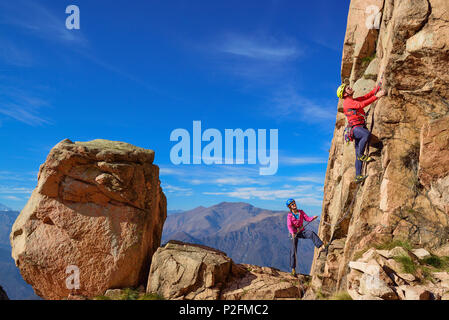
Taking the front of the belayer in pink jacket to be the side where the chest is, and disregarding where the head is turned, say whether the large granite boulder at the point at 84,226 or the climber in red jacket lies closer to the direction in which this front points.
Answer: the climber in red jacket

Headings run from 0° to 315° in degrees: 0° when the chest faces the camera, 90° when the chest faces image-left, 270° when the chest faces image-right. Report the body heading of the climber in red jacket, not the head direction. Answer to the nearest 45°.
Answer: approximately 270°

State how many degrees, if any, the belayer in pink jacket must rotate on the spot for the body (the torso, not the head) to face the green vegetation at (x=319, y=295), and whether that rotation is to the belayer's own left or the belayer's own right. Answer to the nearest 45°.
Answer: approximately 45° to the belayer's own right

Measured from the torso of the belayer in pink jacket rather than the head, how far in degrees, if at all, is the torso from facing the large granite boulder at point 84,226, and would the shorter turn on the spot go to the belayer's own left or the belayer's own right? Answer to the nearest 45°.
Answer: approximately 135° to the belayer's own right

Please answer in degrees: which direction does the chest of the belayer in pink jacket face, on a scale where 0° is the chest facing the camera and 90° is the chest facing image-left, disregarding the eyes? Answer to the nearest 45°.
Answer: approximately 315°

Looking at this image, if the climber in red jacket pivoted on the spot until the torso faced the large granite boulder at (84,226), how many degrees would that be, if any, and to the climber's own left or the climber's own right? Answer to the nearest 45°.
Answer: approximately 180°

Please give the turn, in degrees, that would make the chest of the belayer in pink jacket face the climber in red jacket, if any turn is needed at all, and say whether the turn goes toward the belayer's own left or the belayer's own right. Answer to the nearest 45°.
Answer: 0° — they already face them
